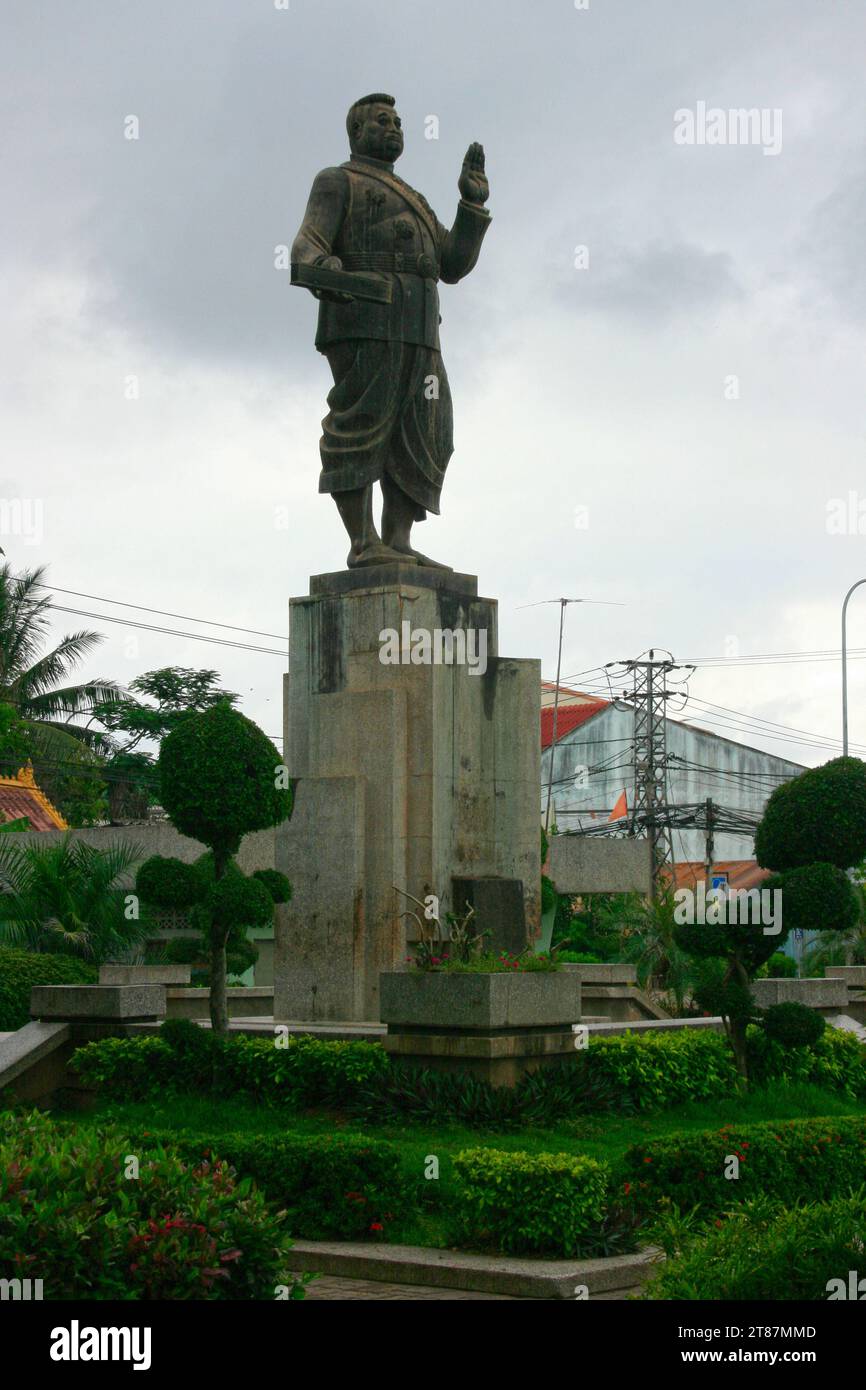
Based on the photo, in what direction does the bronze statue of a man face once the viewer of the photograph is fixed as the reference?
facing the viewer and to the right of the viewer

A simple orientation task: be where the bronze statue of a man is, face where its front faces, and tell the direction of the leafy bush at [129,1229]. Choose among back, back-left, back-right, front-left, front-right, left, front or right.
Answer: front-right

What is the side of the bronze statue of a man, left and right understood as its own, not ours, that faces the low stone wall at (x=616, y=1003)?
left

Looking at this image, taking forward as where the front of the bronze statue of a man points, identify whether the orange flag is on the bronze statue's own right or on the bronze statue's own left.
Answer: on the bronze statue's own left

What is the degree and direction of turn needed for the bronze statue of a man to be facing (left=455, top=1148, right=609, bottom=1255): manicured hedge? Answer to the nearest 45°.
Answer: approximately 45° to its right

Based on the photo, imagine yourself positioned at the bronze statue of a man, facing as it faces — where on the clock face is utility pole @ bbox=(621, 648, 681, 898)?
The utility pole is roughly at 8 o'clock from the bronze statue of a man.

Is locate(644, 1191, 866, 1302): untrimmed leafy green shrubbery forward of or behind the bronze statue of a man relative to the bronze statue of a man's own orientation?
forward
